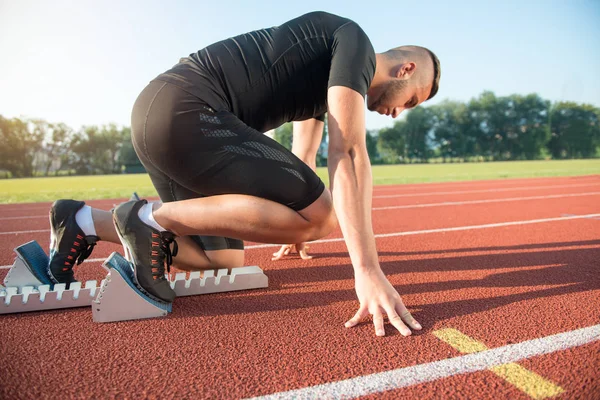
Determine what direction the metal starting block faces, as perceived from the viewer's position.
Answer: facing to the right of the viewer

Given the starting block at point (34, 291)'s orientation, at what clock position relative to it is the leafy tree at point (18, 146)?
The leafy tree is roughly at 9 o'clock from the starting block.

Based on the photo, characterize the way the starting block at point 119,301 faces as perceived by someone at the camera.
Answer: facing to the right of the viewer

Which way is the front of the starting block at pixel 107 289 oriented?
to the viewer's right

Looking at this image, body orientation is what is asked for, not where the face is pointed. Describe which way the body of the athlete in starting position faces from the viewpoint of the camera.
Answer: to the viewer's right

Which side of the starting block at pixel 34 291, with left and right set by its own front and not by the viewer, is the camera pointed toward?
right

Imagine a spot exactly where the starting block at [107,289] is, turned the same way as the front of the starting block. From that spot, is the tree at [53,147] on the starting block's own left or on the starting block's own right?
on the starting block's own left

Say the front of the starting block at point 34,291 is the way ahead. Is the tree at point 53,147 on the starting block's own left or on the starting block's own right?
on the starting block's own left

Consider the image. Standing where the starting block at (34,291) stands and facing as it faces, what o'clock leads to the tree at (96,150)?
The tree is roughly at 9 o'clock from the starting block.

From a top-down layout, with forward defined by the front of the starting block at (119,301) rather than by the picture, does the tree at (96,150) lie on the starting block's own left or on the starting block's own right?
on the starting block's own left
